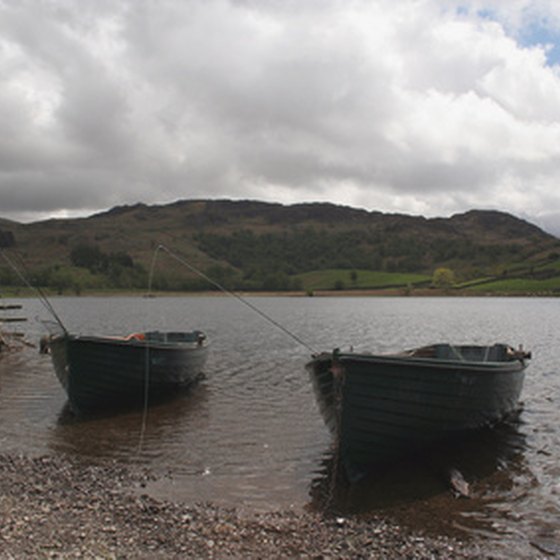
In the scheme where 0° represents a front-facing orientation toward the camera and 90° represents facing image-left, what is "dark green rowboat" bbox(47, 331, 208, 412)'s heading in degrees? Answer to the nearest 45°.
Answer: approximately 45°

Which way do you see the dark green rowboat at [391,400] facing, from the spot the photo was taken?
facing the viewer and to the left of the viewer
